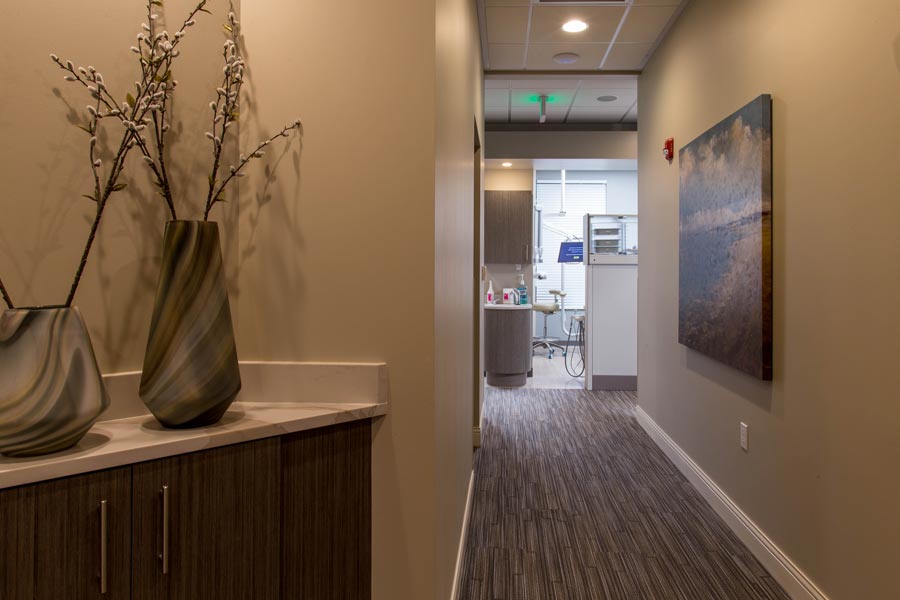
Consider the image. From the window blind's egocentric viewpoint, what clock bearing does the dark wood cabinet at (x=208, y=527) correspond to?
The dark wood cabinet is roughly at 12 o'clock from the window blind.

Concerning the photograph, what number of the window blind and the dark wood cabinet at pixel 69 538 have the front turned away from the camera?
0

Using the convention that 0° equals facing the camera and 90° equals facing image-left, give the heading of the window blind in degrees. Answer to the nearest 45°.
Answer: approximately 0°

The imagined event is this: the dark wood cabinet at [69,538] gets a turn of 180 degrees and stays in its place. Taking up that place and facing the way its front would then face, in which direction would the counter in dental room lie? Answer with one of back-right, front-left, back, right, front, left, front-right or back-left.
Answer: right

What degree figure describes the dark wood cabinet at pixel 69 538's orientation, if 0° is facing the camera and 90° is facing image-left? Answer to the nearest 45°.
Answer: approximately 315°

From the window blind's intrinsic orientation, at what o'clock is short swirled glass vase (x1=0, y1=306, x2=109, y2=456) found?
The short swirled glass vase is roughly at 12 o'clock from the window blind.

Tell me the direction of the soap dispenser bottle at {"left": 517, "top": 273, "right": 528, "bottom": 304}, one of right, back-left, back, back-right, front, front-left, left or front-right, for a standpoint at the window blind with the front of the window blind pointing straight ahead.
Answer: front

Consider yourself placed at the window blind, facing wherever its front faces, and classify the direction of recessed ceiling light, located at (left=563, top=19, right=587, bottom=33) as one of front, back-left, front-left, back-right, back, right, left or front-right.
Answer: front

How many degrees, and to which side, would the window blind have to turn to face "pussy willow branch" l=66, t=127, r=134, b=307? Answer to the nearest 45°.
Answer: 0° — it already faces it

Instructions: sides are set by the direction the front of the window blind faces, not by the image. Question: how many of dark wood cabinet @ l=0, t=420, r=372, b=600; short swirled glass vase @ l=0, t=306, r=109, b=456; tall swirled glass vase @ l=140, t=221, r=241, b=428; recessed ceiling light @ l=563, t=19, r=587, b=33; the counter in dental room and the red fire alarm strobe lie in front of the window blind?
6

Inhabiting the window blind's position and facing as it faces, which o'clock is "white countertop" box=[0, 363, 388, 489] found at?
The white countertop is roughly at 12 o'clock from the window blind.

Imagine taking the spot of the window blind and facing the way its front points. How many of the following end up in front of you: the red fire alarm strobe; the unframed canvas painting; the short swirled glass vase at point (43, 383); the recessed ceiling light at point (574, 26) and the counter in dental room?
5

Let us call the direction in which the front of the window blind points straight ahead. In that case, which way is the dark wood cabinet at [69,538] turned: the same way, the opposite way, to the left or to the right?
to the left

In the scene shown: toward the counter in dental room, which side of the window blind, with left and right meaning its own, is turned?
front

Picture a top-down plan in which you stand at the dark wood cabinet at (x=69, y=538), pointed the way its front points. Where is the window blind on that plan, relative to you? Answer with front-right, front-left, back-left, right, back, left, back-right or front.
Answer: left
